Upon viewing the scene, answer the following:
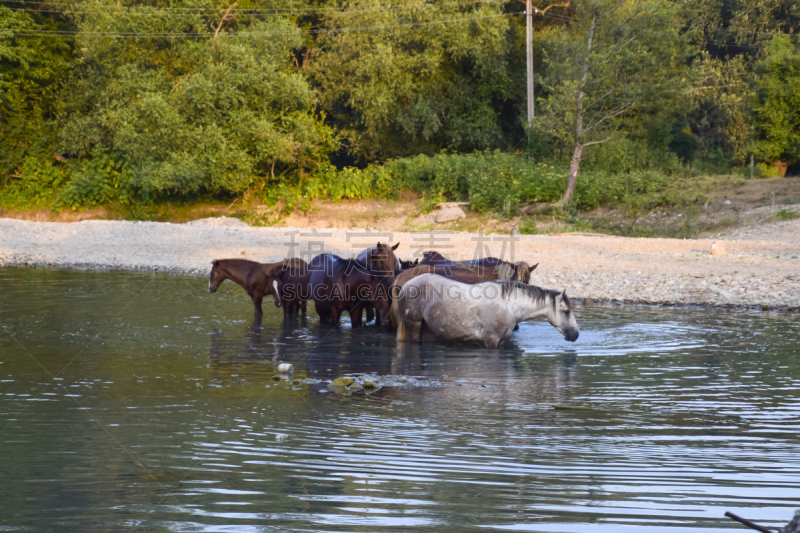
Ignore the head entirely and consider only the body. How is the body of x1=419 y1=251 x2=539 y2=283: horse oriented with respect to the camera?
to the viewer's right

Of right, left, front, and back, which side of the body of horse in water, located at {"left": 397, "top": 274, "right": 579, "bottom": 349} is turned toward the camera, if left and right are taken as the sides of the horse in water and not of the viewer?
right

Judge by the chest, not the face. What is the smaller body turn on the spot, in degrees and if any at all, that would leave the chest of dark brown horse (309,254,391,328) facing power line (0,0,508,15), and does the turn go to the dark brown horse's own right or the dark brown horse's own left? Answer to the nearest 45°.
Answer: approximately 45° to the dark brown horse's own left

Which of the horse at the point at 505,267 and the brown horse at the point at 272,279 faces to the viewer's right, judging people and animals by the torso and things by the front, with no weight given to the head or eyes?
the horse

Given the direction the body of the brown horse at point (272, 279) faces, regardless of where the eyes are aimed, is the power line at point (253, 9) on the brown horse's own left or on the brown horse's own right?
on the brown horse's own right

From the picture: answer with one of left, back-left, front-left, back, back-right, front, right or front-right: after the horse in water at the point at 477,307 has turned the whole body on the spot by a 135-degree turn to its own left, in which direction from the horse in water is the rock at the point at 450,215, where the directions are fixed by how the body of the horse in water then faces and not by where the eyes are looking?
front-right

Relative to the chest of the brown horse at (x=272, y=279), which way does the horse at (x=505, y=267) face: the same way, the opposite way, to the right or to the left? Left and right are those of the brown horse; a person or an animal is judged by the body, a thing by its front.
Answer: the opposite way

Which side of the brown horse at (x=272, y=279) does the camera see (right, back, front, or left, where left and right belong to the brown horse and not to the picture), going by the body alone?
left

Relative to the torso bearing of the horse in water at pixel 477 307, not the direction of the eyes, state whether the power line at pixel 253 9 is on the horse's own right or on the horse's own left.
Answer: on the horse's own left

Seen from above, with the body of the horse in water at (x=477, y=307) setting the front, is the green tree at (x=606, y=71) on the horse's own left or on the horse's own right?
on the horse's own left

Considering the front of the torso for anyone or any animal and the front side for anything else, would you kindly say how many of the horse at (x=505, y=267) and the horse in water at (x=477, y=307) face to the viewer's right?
2

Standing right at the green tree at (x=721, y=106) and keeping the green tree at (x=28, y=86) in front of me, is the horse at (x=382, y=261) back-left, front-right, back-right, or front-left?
front-left

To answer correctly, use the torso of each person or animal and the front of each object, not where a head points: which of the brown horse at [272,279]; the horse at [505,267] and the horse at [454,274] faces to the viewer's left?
the brown horse

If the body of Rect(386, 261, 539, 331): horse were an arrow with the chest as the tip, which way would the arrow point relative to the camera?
to the viewer's right

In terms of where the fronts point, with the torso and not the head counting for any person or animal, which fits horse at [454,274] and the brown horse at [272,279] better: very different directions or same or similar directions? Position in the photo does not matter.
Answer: very different directions
